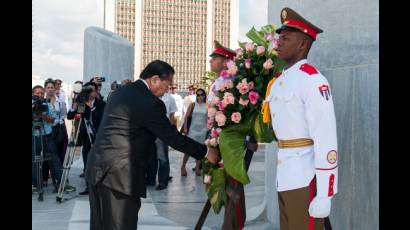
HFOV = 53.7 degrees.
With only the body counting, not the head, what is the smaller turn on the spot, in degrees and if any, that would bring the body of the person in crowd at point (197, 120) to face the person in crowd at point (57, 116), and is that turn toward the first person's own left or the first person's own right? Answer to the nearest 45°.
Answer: approximately 90° to the first person's own right

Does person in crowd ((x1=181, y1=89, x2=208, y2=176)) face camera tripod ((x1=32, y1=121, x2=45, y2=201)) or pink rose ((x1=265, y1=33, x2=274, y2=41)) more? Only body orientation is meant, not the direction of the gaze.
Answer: the pink rose

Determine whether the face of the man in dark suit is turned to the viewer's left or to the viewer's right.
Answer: to the viewer's right

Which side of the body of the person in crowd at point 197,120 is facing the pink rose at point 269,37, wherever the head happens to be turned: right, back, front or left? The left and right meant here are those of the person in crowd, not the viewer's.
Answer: front

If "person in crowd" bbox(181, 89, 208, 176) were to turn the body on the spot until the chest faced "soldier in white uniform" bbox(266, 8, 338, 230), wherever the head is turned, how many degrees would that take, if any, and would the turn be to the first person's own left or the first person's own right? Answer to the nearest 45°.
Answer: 0° — they already face them

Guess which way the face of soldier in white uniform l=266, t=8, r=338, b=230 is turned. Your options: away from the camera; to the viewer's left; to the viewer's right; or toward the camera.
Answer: to the viewer's left

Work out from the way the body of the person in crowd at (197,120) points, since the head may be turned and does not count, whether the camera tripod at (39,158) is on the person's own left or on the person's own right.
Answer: on the person's own right

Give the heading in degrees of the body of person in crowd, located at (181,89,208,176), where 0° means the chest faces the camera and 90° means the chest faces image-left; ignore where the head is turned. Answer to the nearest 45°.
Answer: approximately 0°
